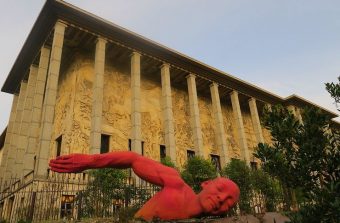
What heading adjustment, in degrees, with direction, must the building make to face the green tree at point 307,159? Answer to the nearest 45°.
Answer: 0° — it already faces it

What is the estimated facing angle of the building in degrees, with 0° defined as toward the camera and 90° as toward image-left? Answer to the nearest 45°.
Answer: approximately 315°

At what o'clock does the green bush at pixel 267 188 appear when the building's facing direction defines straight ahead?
The green bush is roughly at 11 o'clock from the building.

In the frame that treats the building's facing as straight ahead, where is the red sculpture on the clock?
The red sculpture is roughly at 1 o'clock from the building.
